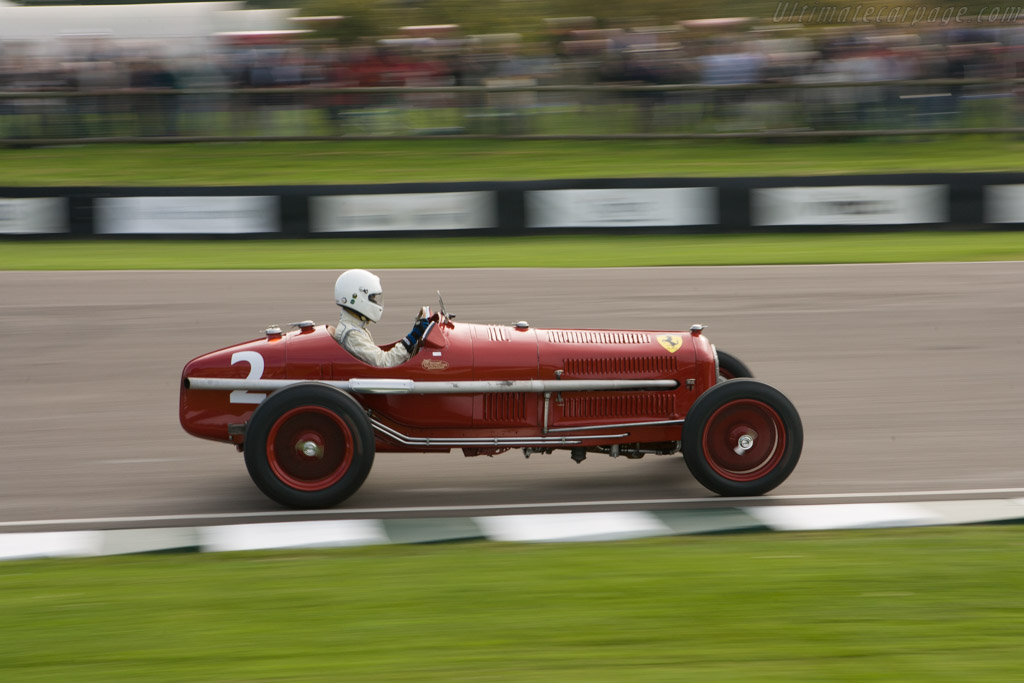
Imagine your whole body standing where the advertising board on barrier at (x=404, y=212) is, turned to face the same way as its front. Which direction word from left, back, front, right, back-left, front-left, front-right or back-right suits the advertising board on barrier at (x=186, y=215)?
right

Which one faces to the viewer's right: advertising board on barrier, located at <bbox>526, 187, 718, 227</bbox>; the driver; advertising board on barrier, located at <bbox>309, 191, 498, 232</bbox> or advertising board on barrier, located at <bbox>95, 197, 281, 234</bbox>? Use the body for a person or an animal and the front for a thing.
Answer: the driver

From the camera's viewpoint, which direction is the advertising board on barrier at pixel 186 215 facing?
toward the camera

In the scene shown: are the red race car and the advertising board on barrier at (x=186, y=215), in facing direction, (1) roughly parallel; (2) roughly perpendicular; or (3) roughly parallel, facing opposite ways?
roughly perpendicular

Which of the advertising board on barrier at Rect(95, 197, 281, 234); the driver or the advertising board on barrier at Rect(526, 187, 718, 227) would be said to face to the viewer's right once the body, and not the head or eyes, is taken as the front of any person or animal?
the driver

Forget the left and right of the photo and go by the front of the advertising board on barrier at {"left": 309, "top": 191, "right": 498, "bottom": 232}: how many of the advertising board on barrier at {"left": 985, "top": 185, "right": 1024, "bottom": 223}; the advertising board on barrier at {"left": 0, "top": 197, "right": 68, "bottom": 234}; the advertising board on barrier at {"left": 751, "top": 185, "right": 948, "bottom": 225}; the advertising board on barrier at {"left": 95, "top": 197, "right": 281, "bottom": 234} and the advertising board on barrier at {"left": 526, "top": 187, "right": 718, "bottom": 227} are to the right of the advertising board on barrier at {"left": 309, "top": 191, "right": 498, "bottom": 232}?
2

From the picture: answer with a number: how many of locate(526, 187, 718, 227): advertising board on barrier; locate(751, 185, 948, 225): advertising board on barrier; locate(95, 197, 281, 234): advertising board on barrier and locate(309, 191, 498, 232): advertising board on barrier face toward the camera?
4

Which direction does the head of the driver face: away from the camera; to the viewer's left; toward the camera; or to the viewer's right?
to the viewer's right

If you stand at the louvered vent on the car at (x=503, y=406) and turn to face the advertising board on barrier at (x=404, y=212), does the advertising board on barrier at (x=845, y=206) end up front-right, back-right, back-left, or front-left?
front-right

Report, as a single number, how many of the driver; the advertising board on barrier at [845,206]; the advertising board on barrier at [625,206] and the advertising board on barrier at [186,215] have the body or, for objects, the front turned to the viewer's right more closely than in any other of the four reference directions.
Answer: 1

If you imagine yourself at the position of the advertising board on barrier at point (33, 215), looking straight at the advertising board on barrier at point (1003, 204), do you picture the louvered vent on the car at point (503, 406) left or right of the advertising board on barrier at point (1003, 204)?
right

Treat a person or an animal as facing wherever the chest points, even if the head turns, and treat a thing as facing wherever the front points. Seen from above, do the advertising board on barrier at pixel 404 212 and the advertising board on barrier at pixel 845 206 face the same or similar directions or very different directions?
same or similar directions

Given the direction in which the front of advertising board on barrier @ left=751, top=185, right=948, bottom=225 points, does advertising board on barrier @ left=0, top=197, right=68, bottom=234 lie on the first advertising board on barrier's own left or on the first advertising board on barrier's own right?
on the first advertising board on barrier's own right

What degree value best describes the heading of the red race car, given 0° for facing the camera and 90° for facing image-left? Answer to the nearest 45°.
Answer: approximately 270°

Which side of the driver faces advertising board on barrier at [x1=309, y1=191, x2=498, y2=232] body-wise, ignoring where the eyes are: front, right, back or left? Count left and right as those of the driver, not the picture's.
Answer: left

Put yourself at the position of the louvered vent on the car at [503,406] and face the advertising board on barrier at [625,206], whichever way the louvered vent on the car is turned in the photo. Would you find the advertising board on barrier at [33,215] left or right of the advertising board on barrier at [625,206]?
left

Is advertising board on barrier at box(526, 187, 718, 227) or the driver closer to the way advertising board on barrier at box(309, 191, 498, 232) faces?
the driver

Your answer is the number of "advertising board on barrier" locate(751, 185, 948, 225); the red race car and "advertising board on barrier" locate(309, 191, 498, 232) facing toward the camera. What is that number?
2

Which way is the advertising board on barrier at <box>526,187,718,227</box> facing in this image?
toward the camera

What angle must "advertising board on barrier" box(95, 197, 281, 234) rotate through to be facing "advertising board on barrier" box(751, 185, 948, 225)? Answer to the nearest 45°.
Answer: approximately 90° to its left

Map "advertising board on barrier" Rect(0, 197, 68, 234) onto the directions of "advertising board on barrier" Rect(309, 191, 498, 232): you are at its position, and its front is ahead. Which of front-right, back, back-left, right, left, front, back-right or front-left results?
right

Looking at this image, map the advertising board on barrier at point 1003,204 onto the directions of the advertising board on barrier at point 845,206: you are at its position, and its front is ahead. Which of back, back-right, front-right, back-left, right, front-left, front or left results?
left

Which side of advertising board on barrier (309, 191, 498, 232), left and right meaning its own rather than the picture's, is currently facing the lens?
front

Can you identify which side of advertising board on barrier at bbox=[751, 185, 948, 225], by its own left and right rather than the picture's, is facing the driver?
front
